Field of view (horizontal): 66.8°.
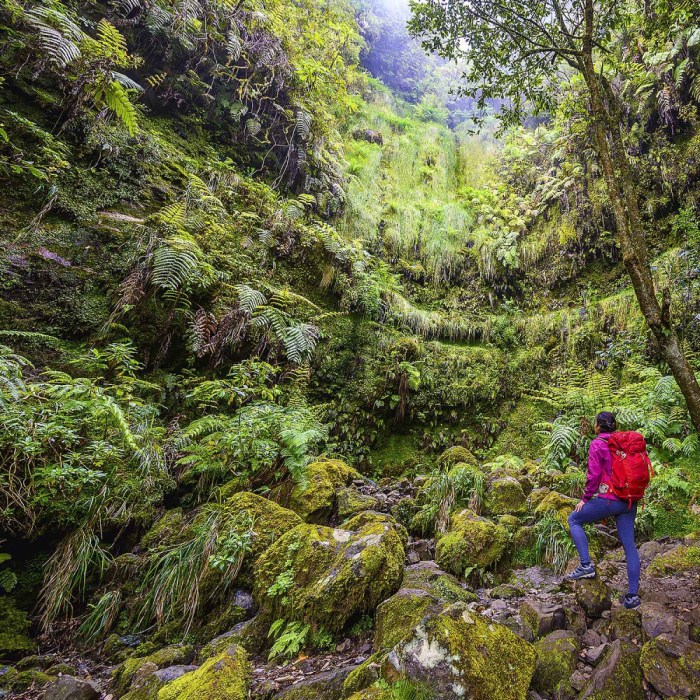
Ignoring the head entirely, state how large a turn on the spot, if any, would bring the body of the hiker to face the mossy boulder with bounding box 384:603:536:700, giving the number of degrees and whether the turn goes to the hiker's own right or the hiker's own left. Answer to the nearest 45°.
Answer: approximately 90° to the hiker's own left

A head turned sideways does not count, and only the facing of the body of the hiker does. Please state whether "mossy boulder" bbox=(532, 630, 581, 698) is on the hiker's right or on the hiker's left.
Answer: on the hiker's left

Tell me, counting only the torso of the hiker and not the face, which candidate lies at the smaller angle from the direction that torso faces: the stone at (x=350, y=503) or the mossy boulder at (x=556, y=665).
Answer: the stone

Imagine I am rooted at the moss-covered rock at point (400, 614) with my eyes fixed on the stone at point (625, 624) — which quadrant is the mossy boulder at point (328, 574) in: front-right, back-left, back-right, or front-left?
back-left

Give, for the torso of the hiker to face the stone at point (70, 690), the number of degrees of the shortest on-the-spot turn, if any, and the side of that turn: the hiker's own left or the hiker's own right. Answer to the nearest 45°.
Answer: approximately 45° to the hiker's own left

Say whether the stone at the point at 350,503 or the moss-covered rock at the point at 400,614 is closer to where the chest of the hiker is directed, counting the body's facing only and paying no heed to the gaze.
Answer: the stone
